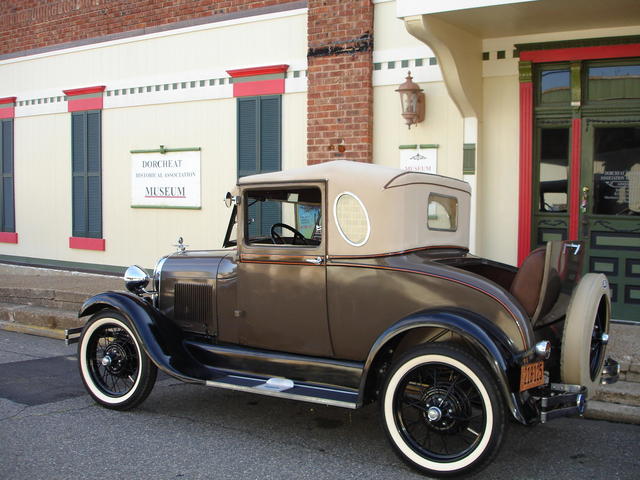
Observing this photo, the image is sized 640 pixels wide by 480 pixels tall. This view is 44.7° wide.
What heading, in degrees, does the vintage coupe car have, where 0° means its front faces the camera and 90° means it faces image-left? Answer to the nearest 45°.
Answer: approximately 135°

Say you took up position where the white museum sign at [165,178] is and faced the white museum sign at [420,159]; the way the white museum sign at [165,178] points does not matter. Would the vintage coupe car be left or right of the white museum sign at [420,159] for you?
right

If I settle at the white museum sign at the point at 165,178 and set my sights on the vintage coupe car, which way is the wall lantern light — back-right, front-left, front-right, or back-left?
front-left

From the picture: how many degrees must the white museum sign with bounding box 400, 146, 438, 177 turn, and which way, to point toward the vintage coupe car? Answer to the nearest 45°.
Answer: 0° — it already faces it

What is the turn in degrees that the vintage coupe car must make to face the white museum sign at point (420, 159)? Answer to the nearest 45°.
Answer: approximately 45° to its right

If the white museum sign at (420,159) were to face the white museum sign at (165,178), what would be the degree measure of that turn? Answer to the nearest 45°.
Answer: approximately 135° to its right

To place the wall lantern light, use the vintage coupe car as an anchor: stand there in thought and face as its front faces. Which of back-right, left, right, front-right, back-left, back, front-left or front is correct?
front-right

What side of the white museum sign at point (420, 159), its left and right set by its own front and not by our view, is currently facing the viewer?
front

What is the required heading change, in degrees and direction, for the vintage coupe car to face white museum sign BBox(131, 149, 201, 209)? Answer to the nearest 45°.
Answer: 0° — it already faces it

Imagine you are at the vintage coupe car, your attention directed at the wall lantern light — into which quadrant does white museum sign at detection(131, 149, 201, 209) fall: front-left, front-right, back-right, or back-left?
front-left

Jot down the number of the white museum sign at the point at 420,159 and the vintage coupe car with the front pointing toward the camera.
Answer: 1
